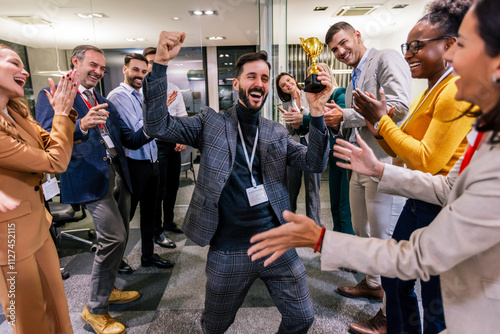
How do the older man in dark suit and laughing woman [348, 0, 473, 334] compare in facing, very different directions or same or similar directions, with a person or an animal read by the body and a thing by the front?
very different directions

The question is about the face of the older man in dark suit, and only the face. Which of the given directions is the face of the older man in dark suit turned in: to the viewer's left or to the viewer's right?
to the viewer's right

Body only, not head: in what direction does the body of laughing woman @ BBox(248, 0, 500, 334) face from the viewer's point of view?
to the viewer's left

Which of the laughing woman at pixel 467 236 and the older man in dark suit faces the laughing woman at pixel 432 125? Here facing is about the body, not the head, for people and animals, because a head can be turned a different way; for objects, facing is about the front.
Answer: the older man in dark suit

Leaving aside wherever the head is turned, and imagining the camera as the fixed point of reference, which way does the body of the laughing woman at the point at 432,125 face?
to the viewer's left

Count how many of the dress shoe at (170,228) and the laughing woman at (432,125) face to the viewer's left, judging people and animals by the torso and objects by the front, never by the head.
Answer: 1

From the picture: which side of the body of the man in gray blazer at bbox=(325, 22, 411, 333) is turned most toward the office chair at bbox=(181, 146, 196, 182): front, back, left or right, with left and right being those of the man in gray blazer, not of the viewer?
right

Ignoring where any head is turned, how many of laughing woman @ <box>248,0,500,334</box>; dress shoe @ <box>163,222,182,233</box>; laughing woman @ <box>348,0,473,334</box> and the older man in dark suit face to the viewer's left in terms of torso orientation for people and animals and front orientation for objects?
2

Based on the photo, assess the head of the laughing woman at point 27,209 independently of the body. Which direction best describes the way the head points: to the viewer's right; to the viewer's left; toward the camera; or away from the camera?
to the viewer's right
